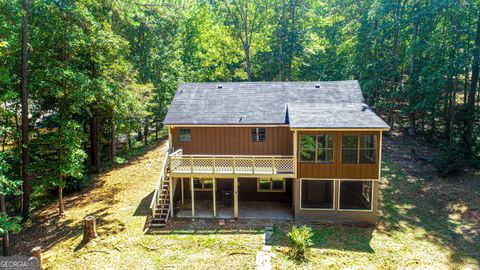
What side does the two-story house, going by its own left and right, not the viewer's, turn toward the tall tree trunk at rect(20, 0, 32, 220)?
left

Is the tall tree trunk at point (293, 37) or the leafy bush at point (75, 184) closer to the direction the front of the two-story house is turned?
the tall tree trunk

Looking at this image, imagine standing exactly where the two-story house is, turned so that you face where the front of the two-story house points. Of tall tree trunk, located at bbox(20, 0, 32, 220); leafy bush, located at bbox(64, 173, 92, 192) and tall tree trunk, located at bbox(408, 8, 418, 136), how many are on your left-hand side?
2

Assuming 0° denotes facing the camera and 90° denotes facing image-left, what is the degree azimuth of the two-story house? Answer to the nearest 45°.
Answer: approximately 180°

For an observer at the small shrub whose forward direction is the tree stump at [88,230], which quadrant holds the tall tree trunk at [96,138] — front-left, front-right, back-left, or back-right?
front-right

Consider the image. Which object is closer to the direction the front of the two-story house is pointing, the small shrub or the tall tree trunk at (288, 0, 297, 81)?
the tall tree trunk

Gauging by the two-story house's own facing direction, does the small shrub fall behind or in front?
behind

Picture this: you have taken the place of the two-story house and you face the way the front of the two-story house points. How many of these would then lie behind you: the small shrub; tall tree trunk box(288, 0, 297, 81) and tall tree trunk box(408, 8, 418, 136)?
1

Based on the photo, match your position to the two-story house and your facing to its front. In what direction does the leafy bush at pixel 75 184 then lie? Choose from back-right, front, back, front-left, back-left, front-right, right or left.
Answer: left

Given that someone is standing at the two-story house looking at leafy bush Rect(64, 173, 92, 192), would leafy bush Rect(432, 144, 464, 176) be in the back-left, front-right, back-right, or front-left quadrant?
back-right

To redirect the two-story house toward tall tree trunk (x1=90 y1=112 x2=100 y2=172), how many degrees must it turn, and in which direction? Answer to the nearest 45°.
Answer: approximately 45° to its left

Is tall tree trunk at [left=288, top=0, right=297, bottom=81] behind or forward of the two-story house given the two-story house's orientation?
forward

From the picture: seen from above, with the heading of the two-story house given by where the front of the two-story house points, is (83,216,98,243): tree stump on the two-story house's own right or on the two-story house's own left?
on the two-story house's own left

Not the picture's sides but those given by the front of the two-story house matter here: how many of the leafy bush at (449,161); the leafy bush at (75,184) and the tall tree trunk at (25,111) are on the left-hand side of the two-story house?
2

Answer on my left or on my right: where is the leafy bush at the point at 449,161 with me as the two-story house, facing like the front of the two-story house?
on my right

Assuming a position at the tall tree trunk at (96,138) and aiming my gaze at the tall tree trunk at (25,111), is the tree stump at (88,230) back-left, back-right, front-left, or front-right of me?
front-left
